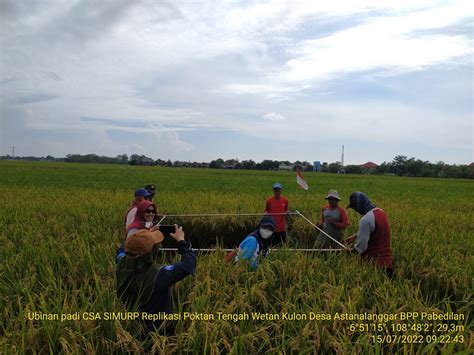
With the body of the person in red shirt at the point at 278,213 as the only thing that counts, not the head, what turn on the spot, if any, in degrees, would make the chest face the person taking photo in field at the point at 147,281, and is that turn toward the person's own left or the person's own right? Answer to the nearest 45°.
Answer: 0° — they already face them

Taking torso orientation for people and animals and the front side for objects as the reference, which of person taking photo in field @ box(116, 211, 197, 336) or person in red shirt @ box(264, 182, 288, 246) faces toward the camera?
the person in red shirt

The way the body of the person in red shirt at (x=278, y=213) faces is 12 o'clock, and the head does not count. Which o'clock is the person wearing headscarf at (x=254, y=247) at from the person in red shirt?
The person wearing headscarf is roughly at 12 o'clock from the person in red shirt.

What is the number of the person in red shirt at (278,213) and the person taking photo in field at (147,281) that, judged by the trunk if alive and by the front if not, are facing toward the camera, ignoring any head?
1

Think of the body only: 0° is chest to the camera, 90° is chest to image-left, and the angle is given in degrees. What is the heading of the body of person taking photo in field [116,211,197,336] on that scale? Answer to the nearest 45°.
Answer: approximately 225°

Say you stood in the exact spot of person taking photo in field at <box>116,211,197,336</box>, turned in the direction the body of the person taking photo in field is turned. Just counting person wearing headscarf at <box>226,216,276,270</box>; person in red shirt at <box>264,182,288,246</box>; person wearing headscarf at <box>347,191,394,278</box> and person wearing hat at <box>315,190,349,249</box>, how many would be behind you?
0

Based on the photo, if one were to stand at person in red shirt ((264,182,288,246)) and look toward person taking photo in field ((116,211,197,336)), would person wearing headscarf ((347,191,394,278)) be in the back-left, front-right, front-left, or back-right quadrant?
front-left

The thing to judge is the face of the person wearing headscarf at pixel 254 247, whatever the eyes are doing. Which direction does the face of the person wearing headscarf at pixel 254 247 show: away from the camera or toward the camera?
toward the camera

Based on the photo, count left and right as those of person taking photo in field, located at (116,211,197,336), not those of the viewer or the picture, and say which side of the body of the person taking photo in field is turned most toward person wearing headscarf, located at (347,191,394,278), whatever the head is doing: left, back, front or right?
front

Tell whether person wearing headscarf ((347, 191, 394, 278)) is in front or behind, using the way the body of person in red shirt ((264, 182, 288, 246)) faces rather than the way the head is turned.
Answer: in front

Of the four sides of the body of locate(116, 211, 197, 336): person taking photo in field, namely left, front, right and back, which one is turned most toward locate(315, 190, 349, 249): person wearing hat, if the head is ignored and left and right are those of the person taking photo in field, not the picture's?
front

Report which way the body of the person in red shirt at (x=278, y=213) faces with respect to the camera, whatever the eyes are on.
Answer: toward the camera

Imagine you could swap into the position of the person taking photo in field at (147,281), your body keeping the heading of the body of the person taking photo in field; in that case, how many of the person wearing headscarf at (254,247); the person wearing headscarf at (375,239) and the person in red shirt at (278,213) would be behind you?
0
